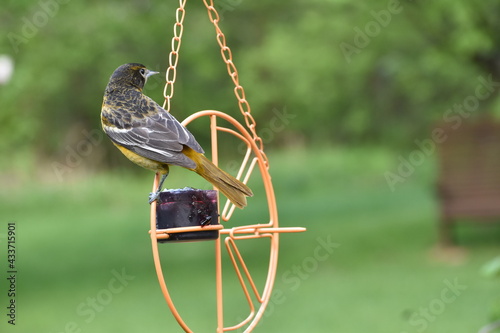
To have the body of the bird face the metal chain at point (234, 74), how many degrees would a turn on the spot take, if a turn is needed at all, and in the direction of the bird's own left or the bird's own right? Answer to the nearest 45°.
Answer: approximately 90° to the bird's own right

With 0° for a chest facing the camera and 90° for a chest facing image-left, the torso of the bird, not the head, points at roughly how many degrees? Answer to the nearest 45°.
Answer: approximately 135°
